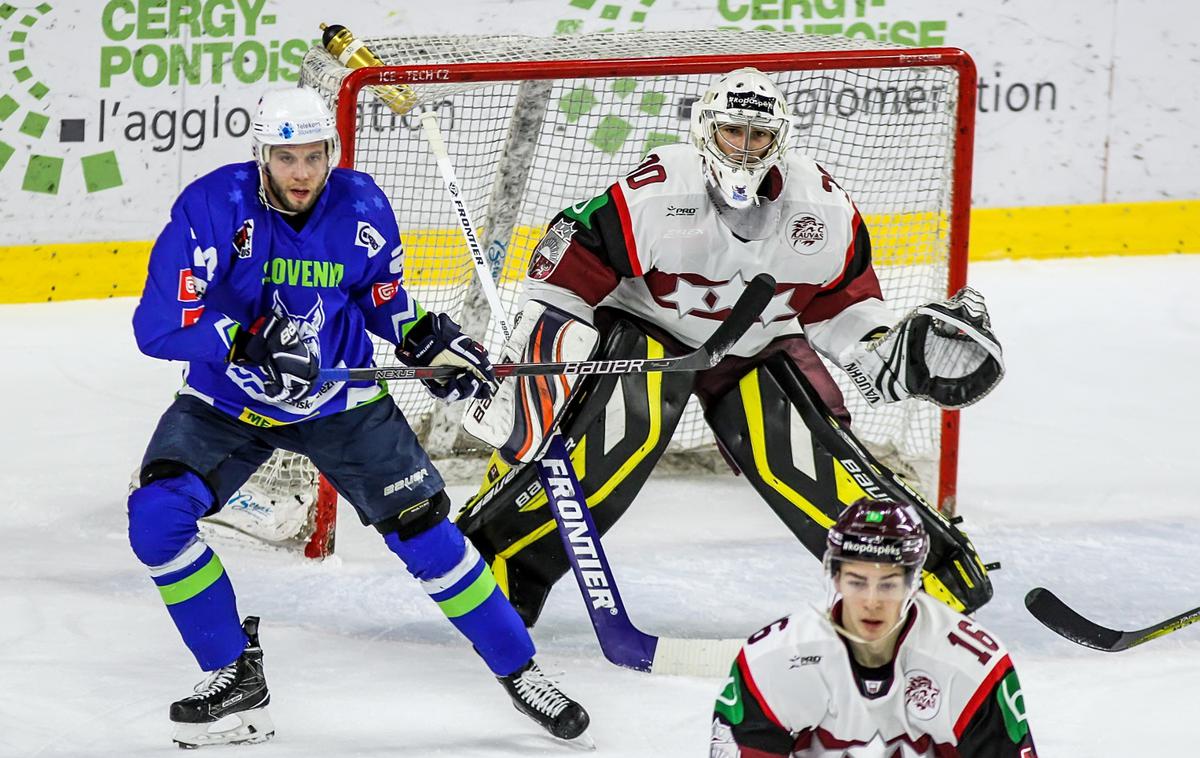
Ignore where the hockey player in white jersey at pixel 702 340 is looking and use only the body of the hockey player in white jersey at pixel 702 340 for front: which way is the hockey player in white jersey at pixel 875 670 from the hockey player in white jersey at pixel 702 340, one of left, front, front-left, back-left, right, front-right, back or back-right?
front

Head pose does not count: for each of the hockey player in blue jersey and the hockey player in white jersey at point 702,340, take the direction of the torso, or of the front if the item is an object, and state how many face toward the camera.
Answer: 2

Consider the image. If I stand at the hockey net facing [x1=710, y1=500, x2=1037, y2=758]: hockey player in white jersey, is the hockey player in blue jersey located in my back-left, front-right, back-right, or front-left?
front-right

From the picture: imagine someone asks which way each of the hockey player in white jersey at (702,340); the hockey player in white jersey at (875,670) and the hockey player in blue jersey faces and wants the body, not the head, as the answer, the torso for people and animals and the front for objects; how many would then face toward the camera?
3

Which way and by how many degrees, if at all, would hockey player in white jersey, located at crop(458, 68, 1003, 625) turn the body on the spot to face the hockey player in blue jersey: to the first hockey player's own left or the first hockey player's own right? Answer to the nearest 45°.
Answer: approximately 45° to the first hockey player's own right

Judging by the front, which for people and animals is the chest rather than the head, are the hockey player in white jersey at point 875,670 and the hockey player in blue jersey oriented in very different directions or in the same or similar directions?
same or similar directions

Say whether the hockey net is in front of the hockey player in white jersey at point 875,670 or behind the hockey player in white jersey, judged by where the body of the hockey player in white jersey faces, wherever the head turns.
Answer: behind

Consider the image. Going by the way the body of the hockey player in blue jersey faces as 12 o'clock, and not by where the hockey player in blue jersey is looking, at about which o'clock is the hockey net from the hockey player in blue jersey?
The hockey net is roughly at 7 o'clock from the hockey player in blue jersey.

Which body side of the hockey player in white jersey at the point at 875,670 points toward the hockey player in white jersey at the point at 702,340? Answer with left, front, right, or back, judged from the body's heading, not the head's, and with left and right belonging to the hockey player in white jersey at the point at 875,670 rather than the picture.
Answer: back

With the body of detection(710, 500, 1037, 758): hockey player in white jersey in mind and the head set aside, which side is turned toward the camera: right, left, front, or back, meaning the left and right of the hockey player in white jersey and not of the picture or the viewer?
front

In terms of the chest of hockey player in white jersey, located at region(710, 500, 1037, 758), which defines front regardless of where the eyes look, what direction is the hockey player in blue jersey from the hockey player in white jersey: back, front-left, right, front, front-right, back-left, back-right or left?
back-right

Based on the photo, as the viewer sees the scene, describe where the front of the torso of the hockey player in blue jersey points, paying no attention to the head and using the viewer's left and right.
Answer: facing the viewer
